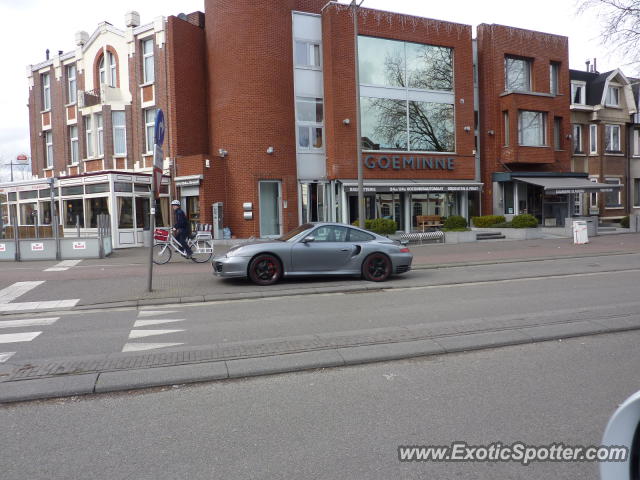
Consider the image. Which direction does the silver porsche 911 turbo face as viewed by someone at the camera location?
facing to the left of the viewer

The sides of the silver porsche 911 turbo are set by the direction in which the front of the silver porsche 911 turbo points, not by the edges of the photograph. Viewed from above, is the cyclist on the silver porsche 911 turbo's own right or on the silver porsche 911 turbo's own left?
on the silver porsche 911 turbo's own right
